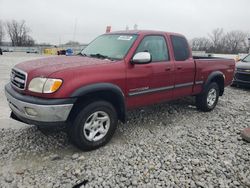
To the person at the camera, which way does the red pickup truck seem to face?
facing the viewer and to the left of the viewer
